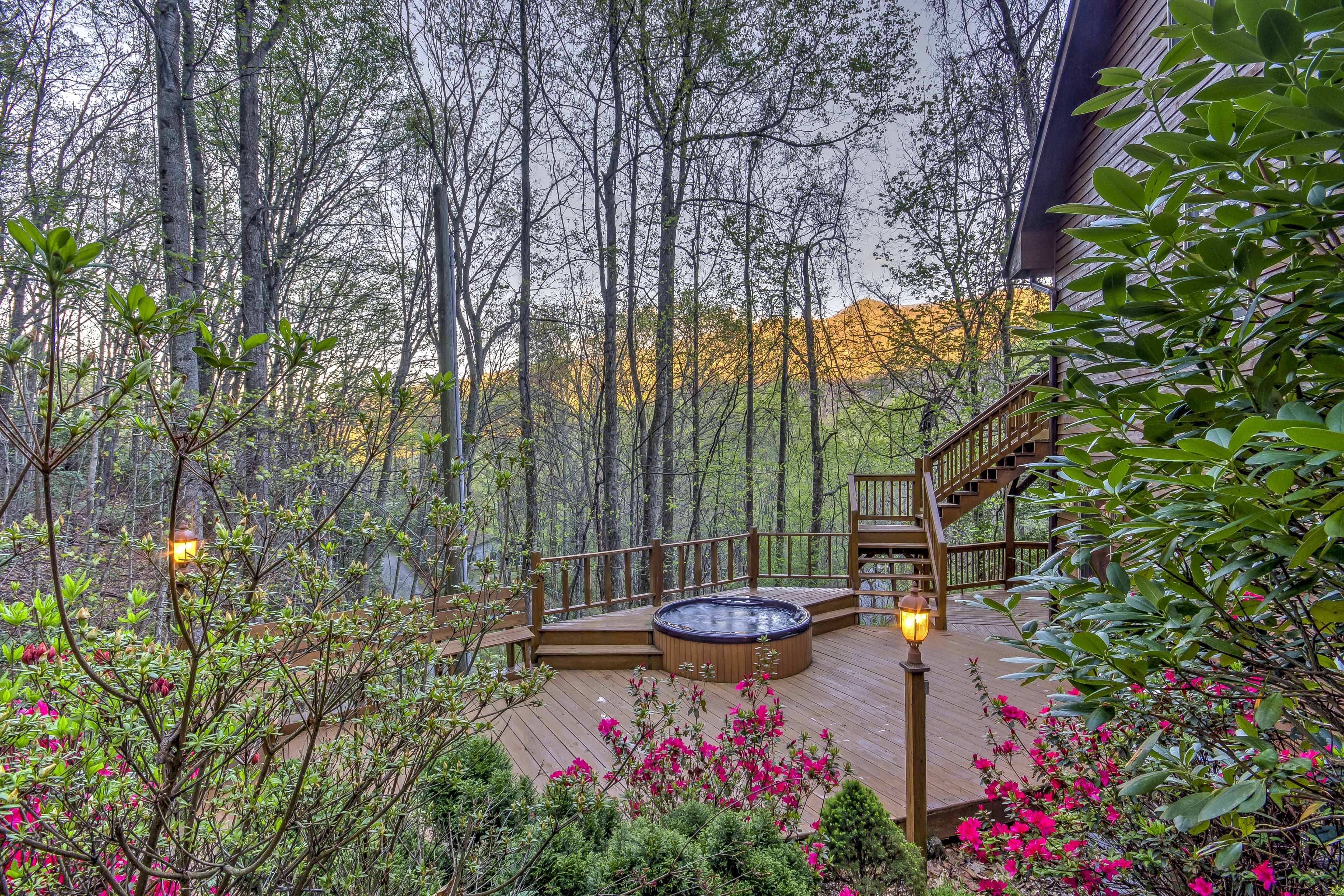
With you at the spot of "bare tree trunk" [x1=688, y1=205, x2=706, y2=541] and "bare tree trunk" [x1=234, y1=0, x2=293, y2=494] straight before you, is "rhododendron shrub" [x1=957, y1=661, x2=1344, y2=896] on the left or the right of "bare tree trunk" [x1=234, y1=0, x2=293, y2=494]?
left

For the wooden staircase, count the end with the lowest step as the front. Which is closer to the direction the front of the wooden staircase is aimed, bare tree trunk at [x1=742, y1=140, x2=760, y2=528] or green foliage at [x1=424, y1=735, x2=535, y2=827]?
the green foliage

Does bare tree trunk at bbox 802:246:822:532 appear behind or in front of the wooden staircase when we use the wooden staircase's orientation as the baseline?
behind

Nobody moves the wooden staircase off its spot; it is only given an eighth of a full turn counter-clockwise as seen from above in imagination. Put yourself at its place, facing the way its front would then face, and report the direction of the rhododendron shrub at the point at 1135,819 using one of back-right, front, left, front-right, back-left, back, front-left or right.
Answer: front-right

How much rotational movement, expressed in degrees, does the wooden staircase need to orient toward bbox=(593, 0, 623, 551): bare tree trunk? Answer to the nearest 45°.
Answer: approximately 90° to its right

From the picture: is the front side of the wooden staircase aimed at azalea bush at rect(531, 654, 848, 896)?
yes

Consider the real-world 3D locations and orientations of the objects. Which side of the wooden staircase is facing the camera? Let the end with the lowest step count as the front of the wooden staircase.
front

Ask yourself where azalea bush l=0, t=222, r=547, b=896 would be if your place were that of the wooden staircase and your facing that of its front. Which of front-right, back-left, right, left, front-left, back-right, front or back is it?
front

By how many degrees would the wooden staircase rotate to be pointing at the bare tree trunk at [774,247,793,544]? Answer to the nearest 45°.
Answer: approximately 135° to its right

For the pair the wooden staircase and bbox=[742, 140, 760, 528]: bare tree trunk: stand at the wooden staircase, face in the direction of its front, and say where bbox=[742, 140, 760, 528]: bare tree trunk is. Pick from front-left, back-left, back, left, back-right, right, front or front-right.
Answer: back-right

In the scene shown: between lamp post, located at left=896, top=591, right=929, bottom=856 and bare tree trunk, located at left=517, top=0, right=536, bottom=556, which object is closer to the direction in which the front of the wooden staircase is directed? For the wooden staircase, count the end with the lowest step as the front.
the lamp post

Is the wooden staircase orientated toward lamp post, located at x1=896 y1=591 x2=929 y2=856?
yes

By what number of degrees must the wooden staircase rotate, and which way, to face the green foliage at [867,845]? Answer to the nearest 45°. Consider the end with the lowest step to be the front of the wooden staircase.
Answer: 0° — it already faces it
